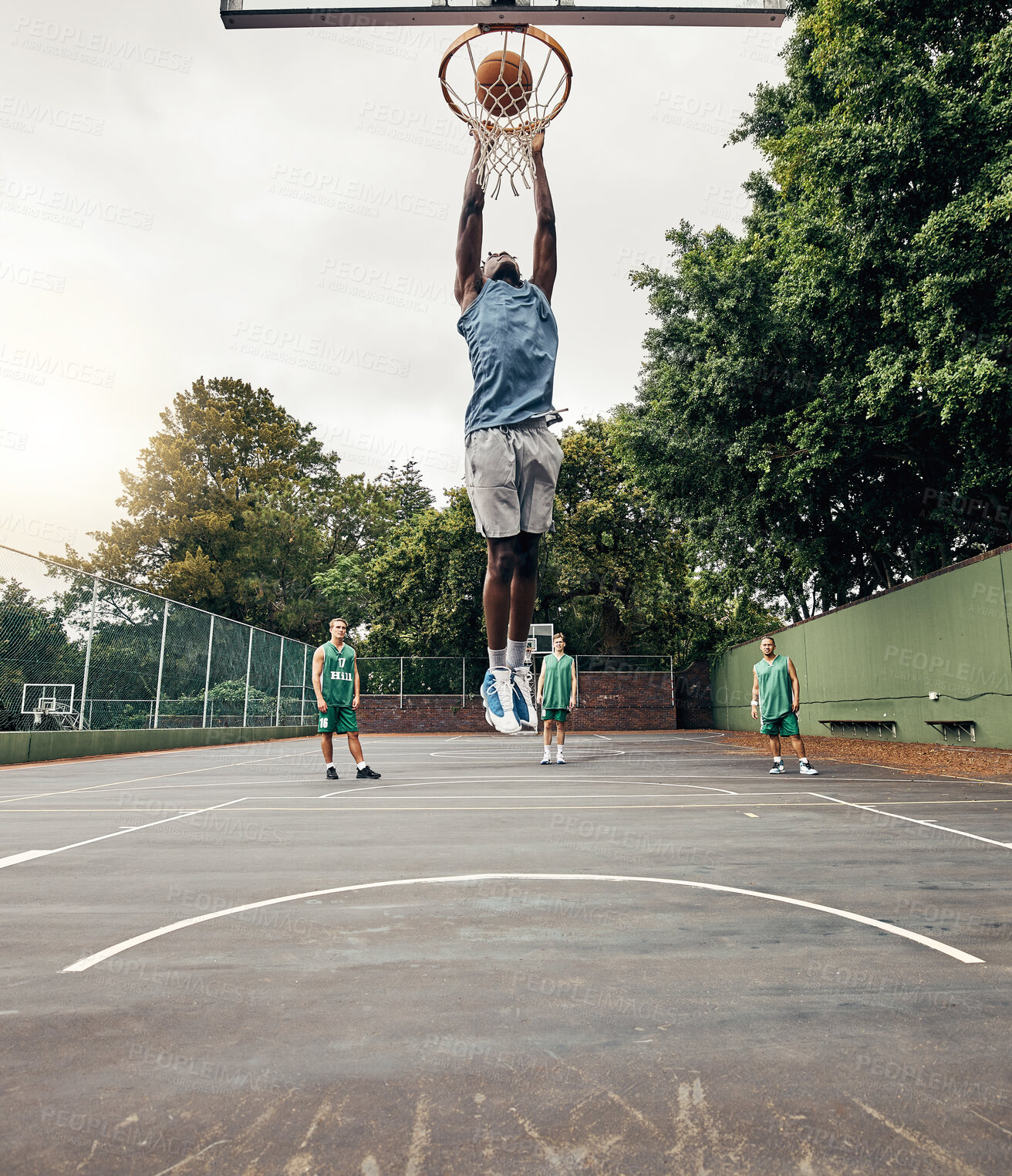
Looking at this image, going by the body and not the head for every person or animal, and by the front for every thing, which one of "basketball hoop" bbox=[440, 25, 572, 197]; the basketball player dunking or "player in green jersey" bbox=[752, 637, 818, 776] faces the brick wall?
the basketball hoop

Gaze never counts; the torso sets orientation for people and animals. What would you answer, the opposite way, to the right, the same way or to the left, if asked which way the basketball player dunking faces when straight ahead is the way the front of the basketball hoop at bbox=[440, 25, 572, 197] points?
the opposite way

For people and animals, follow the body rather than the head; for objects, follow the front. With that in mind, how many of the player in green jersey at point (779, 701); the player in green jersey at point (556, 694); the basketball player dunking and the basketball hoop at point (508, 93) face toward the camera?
3

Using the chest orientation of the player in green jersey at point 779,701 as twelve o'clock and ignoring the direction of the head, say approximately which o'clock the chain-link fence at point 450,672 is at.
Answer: The chain-link fence is roughly at 5 o'clock from the player in green jersey.

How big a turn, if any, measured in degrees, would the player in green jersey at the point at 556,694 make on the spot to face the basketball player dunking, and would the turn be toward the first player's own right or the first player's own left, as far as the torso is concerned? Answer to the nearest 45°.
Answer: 0° — they already face them

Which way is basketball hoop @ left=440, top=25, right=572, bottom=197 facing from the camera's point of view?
away from the camera

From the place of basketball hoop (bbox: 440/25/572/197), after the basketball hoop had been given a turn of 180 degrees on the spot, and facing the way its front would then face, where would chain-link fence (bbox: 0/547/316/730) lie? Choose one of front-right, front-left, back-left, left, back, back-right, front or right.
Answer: back-right

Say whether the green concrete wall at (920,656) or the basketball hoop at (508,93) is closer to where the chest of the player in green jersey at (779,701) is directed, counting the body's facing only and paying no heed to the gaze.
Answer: the basketball hoop

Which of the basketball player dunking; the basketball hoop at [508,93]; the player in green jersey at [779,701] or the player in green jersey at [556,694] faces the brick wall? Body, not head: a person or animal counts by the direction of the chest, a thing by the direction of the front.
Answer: the basketball hoop

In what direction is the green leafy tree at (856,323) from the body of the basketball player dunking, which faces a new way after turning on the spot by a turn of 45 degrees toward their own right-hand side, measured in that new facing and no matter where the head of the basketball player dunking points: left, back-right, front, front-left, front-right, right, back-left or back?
back
